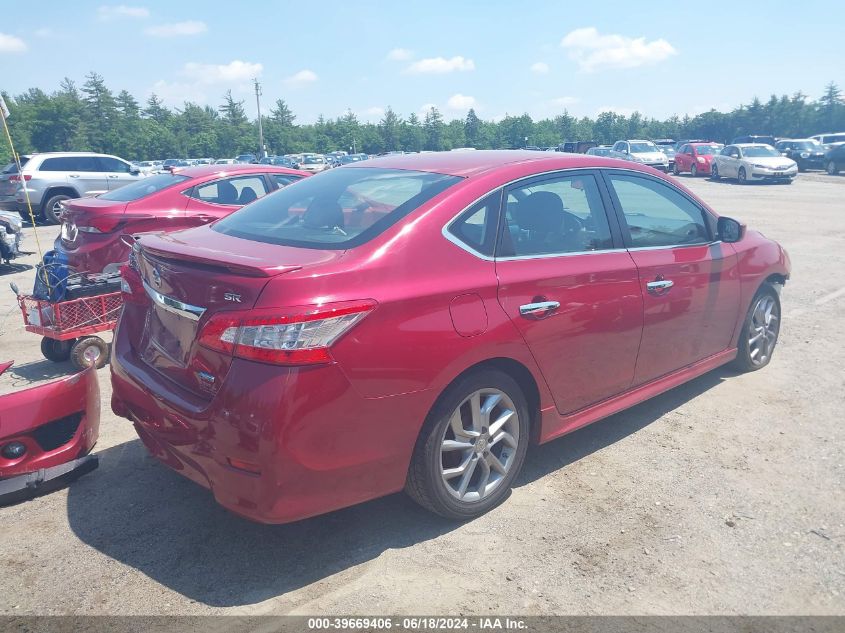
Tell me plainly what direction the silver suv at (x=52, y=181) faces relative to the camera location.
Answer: facing away from the viewer and to the right of the viewer

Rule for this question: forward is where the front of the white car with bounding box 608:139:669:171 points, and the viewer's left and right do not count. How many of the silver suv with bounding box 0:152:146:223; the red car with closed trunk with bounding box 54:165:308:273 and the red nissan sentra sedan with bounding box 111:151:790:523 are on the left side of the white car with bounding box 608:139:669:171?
0

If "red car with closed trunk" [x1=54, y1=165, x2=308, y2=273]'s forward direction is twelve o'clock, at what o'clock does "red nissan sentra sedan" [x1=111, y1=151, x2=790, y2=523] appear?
The red nissan sentra sedan is roughly at 4 o'clock from the red car with closed trunk.

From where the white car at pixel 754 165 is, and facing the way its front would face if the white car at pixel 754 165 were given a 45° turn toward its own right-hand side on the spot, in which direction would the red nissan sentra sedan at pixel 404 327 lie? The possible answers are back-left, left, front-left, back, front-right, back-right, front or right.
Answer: front

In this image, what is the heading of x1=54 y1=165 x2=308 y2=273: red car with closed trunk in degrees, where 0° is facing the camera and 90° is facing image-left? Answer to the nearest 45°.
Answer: approximately 225°

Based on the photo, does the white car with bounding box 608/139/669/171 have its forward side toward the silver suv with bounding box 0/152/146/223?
no

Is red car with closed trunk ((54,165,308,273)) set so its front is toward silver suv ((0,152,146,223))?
no

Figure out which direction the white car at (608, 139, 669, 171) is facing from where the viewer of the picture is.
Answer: facing the viewer and to the right of the viewer

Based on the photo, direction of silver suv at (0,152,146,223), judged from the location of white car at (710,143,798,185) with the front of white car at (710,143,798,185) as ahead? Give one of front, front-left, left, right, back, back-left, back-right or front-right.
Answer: right

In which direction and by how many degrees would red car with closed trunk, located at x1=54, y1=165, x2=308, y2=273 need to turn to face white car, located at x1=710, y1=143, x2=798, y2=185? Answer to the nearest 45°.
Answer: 0° — it already faces it

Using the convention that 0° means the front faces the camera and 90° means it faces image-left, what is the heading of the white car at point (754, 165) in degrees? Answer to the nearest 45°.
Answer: approximately 315°

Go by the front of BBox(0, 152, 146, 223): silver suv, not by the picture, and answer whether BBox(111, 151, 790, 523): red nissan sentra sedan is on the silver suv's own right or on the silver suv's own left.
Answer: on the silver suv's own right

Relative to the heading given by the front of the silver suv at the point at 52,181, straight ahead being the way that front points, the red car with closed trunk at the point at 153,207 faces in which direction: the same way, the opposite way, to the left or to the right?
the same way

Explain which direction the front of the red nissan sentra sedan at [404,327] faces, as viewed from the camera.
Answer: facing away from the viewer and to the right of the viewer

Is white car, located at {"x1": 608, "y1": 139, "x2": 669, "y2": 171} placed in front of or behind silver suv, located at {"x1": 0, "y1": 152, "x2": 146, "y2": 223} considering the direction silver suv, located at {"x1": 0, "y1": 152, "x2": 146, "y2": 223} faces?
in front

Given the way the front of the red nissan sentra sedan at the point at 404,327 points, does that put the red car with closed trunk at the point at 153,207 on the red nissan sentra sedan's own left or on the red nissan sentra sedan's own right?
on the red nissan sentra sedan's own left
